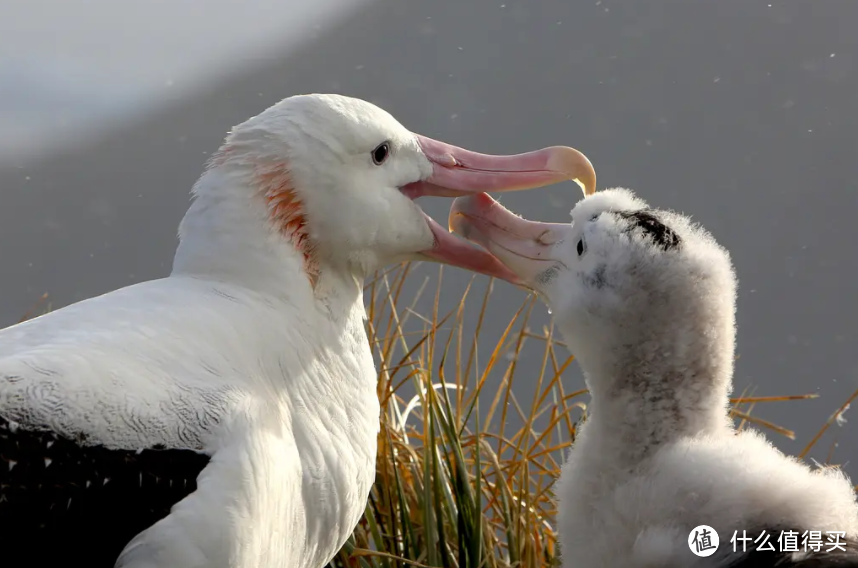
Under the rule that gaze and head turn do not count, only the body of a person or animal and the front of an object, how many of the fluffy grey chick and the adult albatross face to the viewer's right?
1

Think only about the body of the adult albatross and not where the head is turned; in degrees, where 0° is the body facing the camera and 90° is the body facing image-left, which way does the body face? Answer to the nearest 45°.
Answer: approximately 270°

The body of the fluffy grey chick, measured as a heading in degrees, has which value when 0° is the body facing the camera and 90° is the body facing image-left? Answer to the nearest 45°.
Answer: approximately 90°

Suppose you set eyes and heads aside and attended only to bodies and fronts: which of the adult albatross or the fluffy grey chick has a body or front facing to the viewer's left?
the fluffy grey chick

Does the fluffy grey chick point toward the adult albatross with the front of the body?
yes

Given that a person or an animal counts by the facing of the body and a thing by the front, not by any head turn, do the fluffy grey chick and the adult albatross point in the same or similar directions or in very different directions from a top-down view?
very different directions
